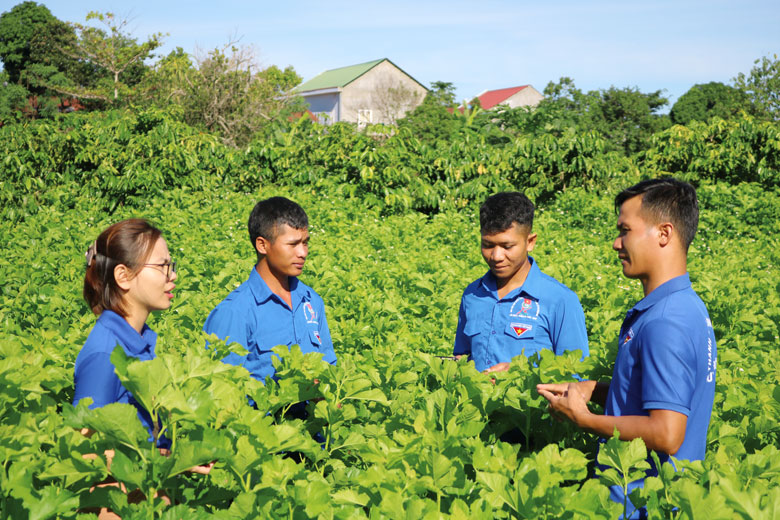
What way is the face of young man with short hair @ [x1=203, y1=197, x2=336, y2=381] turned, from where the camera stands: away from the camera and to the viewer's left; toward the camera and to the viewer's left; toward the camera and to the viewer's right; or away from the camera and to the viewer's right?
toward the camera and to the viewer's right

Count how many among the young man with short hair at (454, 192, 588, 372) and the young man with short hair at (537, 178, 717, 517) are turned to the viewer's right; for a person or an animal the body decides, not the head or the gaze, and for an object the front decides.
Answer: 0

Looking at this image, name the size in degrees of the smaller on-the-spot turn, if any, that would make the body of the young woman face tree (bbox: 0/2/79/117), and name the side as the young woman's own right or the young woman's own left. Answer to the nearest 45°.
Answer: approximately 90° to the young woman's own left

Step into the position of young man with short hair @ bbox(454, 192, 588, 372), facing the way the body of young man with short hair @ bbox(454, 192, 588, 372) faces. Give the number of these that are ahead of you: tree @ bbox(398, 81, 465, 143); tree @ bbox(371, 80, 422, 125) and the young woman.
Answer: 1

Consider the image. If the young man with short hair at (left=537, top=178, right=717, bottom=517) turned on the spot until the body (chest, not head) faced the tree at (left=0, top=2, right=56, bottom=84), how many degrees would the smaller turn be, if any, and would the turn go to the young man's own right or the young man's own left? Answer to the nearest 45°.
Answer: approximately 45° to the young man's own right

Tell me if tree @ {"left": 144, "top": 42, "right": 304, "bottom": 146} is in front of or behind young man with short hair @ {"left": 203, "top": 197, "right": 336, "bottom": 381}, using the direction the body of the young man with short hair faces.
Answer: behind

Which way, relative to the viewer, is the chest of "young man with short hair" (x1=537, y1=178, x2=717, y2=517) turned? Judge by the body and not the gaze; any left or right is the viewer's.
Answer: facing to the left of the viewer

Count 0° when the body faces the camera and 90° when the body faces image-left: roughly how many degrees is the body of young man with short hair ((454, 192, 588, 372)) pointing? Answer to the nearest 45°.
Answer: approximately 45°

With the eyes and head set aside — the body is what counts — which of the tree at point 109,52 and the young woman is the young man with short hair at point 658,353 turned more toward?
the young woman

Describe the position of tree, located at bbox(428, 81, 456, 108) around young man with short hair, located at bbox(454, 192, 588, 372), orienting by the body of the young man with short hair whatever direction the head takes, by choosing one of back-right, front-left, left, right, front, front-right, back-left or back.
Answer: back-right

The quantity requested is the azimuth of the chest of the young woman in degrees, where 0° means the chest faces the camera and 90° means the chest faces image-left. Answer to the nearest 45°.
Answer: approximately 270°

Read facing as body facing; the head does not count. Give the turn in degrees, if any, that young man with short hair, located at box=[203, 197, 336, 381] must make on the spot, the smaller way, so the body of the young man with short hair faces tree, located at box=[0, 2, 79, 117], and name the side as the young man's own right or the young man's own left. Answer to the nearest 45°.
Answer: approximately 135° to the young man's own left

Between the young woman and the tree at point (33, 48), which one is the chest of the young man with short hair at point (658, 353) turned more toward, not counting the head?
the young woman

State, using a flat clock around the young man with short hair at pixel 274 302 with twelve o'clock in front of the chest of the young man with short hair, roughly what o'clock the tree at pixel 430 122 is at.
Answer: The tree is roughly at 8 o'clock from the young man with short hair.

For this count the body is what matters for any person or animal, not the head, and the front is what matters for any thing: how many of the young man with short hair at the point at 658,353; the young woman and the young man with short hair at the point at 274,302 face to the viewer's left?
1
